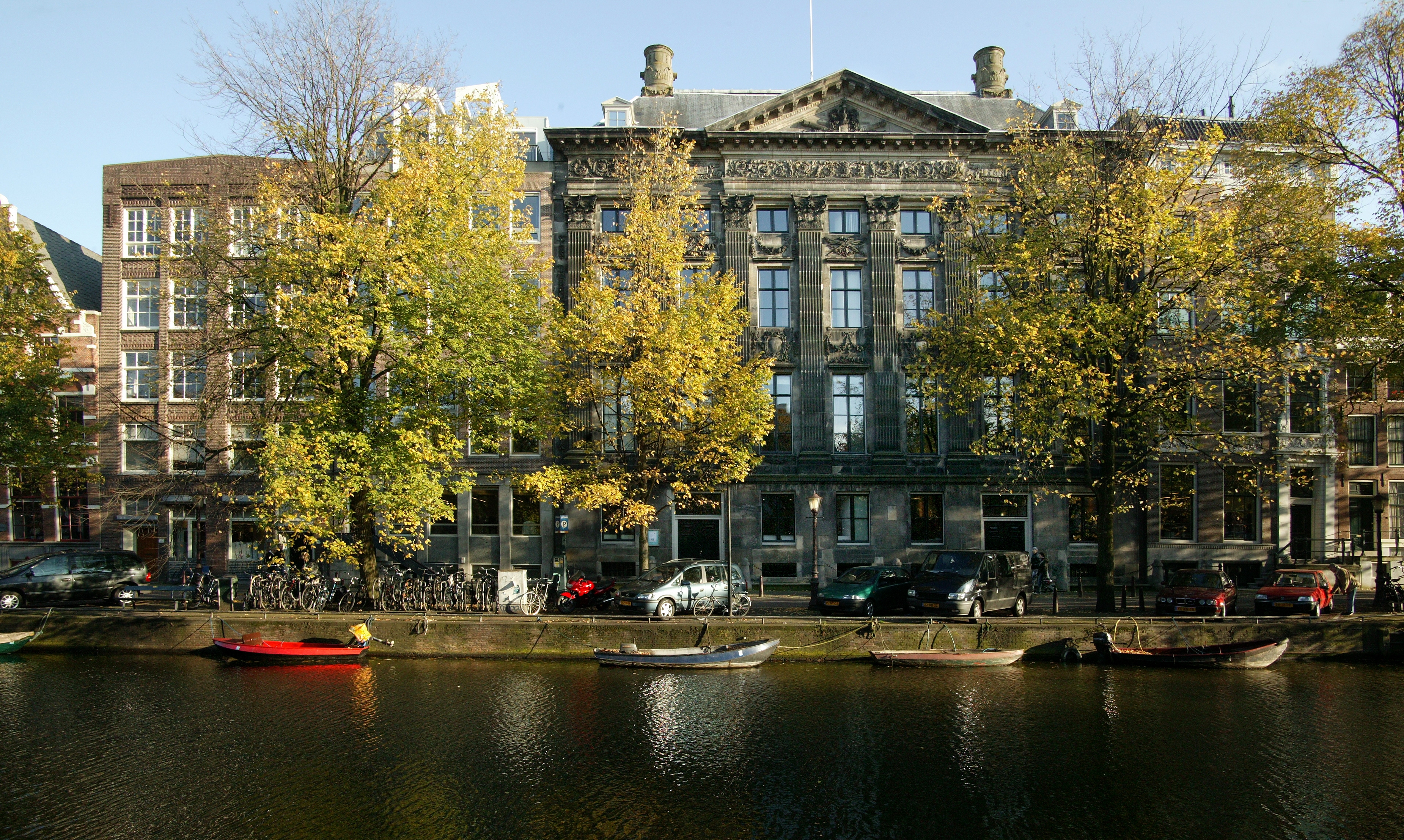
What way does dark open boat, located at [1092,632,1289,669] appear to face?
to the viewer's right

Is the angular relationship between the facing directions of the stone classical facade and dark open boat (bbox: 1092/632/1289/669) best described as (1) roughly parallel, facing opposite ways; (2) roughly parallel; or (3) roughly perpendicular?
roughly perpendicular

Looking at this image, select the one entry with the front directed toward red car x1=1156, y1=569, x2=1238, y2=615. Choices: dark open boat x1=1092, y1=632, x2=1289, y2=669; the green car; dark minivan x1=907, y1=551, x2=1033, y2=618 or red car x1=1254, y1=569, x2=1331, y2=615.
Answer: red car x1=1254, y1=569, x2=1331, y2=615

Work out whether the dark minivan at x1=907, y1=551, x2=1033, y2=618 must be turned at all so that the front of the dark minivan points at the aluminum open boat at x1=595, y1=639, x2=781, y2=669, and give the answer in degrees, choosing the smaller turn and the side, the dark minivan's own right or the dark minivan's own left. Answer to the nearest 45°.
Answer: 0° — it already faces it

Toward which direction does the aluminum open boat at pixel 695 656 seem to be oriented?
to the viewer's right

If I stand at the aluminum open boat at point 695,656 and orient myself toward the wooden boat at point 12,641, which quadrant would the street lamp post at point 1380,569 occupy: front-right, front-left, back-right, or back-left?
back-right

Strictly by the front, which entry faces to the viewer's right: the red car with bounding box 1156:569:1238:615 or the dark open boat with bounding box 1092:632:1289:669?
the dark open boat

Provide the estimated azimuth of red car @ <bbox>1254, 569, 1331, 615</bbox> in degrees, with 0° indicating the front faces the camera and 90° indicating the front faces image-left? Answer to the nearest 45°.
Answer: approximately 45°

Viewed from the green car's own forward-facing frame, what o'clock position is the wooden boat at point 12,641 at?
The wooden boat is roughly at 1 o'clock from the green car.

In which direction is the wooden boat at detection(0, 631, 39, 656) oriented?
to the viewer's right
